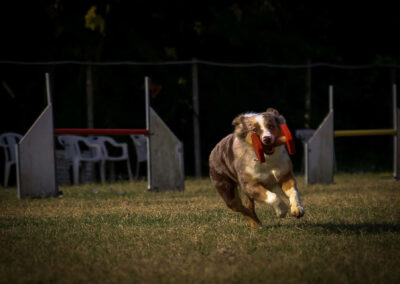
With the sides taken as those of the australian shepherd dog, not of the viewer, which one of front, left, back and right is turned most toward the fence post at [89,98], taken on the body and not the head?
back

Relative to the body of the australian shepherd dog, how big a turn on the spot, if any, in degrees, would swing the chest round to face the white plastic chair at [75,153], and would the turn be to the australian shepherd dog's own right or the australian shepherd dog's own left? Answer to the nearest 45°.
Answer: approximately 180°

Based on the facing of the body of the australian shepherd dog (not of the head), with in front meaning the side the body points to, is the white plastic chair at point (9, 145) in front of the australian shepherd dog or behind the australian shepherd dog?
behind

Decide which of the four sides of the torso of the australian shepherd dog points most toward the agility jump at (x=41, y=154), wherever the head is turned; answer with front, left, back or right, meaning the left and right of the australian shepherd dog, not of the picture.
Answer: back

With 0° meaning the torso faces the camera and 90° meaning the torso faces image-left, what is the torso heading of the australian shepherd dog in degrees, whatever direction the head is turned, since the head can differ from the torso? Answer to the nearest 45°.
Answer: approximately 315°
